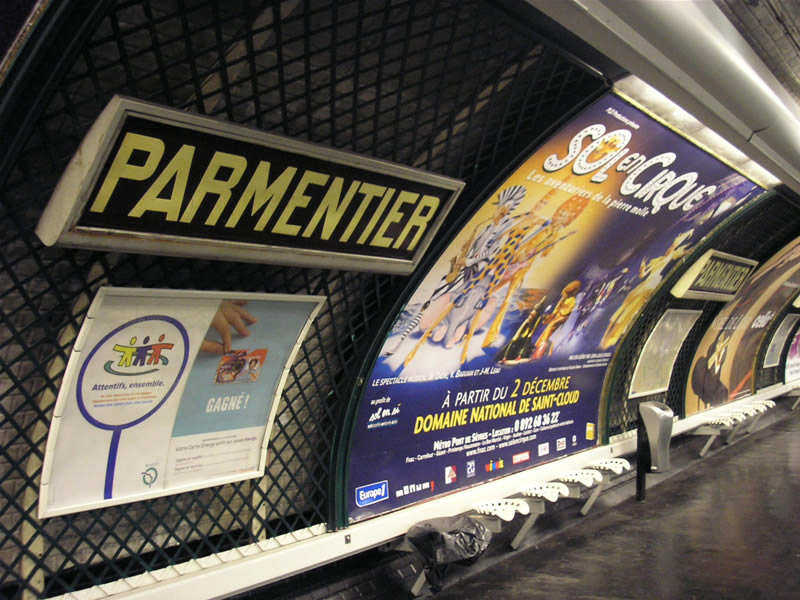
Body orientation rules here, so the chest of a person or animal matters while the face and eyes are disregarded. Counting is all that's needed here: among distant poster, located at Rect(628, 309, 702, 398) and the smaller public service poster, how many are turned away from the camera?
0

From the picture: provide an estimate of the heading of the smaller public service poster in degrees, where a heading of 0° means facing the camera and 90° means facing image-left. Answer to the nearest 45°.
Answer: approximately 315°

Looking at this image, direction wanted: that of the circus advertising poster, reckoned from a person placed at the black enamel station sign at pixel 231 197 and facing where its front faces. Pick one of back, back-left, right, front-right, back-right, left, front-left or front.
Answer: left

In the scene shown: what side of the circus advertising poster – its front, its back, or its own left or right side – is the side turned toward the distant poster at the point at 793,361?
left

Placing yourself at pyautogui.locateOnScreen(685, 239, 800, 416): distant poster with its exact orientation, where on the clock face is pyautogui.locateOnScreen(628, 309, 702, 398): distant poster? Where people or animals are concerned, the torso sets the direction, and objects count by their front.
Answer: pyautogui.locateOnScreen(628, 309, 702, 398): distant poster is roughly at 2 o'clock from pyautogui.locateOnScreen(685, 239, 800, 416): distant poster.

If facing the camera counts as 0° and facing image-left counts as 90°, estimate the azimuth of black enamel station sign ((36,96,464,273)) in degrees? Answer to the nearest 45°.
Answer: approximately 315°

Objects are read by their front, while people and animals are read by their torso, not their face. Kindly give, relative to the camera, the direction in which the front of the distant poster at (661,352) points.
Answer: facing the viewer and to the right of the viewer

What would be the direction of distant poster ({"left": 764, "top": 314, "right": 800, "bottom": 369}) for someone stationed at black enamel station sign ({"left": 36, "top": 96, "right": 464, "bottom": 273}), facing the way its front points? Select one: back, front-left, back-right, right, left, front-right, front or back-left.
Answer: left
